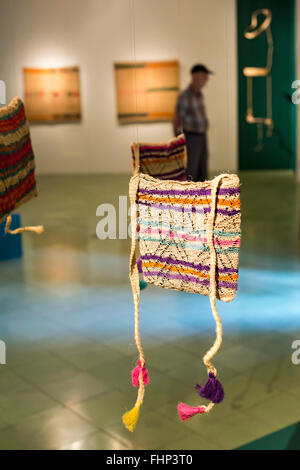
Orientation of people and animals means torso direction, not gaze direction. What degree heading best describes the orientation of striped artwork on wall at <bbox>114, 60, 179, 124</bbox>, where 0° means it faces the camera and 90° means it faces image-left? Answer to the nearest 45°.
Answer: approximately 0°

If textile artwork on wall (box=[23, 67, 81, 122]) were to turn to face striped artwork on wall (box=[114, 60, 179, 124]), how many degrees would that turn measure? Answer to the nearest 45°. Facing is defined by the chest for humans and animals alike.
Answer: approximately 90° to its left

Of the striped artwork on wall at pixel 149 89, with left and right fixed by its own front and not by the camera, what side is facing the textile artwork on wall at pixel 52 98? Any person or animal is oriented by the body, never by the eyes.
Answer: right

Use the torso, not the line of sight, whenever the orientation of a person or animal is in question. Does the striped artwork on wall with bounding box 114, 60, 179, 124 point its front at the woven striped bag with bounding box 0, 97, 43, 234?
yes

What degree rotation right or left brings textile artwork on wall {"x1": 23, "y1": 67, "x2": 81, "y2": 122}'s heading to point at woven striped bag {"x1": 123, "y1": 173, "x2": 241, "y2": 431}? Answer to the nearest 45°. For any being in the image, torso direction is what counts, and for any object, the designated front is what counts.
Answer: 0° — it already faces it

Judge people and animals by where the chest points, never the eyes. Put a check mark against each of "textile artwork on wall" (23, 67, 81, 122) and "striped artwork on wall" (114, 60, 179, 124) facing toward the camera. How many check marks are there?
2
